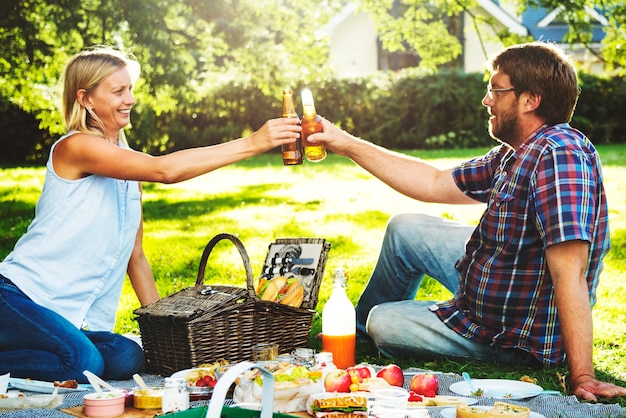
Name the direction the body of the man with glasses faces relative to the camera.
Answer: to the viewer's left

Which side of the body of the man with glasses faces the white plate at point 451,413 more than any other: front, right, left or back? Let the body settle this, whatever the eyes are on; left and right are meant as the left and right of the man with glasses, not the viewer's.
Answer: left

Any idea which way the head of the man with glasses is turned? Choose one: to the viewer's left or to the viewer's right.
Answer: to the viewer's left

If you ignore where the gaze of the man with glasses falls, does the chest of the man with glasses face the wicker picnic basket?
yes

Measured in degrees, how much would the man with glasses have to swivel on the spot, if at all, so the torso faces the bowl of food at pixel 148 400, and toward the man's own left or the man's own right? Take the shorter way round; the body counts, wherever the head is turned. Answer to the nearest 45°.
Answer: approximately 45° to the man's own left

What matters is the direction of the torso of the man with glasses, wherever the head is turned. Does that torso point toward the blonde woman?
yes

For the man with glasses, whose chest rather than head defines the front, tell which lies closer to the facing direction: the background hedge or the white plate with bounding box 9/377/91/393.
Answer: the white plate

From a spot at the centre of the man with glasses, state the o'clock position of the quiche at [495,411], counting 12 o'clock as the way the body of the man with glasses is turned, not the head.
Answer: The quiche is roughly at 9 o'clock from the man with glasses.

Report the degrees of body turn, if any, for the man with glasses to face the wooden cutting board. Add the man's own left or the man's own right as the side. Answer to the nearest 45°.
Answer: approximately 45° to the man's own left

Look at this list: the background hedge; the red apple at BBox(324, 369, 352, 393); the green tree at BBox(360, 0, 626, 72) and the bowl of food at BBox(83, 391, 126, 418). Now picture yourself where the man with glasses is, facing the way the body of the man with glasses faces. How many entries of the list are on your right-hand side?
2

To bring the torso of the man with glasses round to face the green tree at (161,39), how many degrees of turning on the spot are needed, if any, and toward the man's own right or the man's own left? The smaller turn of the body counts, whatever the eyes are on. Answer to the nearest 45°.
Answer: approximately 45° to the man's own right

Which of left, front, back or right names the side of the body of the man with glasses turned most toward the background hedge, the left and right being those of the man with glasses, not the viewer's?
right

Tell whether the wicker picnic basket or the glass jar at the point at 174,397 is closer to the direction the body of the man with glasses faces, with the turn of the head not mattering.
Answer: the wicker picnic basket
